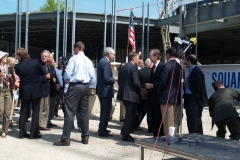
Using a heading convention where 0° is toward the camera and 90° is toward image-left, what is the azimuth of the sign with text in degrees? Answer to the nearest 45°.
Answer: approximately 0°

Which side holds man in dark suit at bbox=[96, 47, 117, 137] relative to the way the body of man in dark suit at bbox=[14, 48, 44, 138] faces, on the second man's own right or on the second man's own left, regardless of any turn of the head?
on the second man's own right

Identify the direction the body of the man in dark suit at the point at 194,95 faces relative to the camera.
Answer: to the viewer's left

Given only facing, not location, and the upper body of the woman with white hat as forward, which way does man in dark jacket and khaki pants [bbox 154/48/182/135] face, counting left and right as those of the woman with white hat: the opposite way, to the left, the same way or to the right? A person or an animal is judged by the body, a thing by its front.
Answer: the opposite way

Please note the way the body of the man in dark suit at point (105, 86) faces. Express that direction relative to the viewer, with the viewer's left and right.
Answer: facing to the right of the viewer
